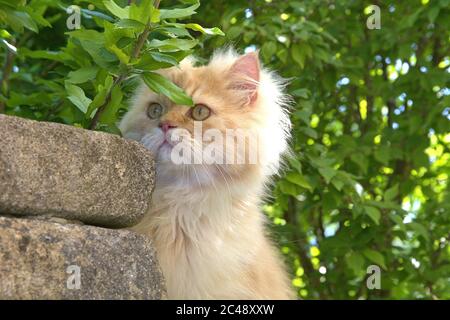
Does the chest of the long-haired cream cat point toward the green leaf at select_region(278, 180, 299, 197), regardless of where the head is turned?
no

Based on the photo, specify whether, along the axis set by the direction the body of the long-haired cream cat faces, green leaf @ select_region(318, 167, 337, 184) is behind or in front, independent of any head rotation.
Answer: behind

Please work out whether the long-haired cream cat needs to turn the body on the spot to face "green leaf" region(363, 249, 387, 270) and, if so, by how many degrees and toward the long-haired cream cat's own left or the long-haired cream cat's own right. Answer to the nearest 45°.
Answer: approximately 180°

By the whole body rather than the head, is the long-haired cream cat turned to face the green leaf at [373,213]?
no

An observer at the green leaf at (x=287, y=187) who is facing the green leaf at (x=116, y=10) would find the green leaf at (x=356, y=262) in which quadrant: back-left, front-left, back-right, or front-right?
back-left

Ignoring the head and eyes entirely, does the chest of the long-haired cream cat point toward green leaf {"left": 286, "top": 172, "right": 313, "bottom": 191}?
no

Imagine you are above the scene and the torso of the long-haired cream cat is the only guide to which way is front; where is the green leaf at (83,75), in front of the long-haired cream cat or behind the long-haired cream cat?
in front

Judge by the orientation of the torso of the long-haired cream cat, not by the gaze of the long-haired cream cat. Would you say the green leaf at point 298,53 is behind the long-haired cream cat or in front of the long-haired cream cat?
behind

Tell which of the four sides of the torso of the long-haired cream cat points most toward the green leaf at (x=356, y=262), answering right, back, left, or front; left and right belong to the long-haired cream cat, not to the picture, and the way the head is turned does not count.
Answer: back
